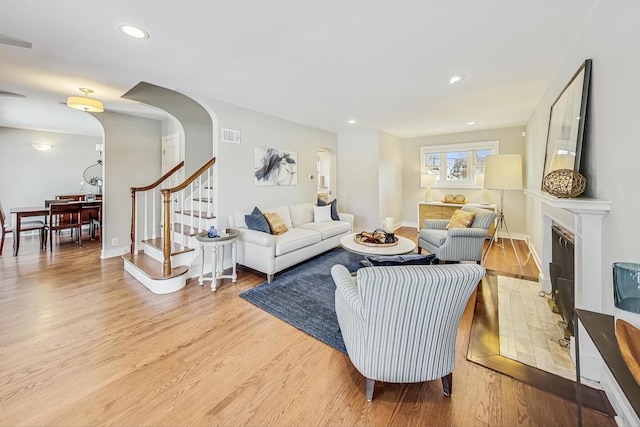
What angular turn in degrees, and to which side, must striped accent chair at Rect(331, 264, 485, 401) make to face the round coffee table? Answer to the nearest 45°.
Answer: approximately 45° to its right

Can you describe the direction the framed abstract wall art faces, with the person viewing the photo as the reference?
facing the viewer and to the right of the viewer

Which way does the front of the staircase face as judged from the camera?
facing the viewer and to the left of the viewer

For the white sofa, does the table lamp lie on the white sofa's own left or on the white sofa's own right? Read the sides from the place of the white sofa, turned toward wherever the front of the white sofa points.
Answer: on the white sofa's own left

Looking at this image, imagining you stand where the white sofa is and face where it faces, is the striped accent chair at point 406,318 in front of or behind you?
in front

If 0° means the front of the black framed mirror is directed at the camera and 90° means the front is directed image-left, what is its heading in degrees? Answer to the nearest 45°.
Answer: approximately 90°

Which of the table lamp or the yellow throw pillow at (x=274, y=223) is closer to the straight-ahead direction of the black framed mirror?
the yellow throw pillow

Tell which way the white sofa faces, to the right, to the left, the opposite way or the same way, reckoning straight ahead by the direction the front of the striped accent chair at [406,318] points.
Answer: the opposite way
